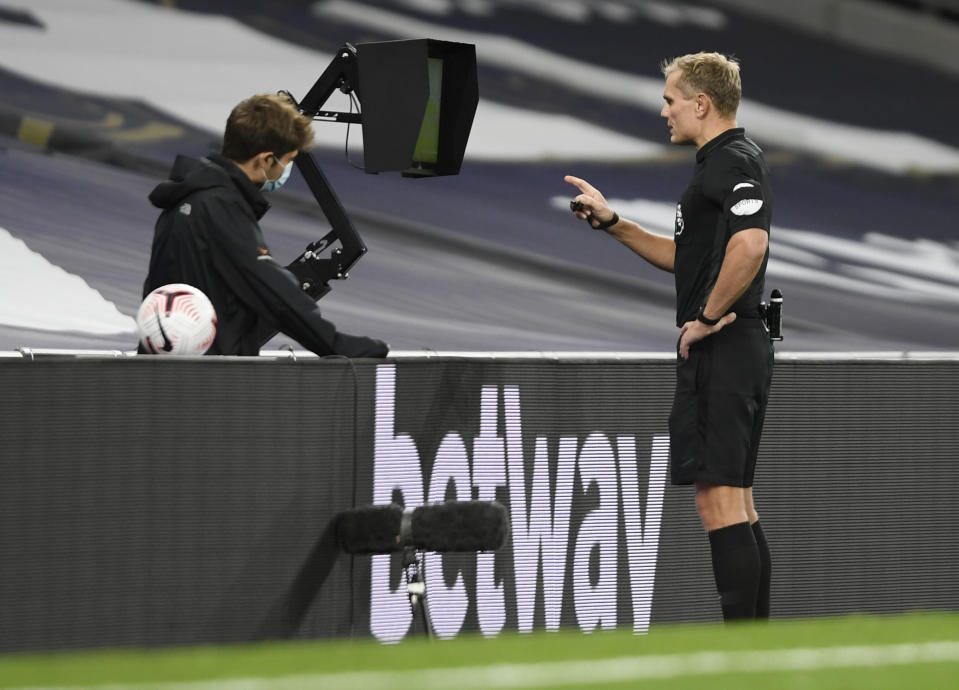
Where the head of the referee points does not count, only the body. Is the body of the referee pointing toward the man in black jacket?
yes

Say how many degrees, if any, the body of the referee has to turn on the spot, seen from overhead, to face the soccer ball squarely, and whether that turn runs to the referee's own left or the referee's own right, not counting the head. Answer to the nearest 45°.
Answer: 0° — they already face it

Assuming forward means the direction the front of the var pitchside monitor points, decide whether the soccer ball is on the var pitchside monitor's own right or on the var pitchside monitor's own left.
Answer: on the var pitchside monitor's own right

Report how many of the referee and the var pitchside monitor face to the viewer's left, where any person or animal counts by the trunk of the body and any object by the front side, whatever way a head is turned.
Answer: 1

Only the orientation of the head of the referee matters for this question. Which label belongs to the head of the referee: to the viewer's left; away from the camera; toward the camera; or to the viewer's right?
to the viewer's left

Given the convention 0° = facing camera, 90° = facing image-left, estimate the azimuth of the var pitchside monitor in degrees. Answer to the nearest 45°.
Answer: approximately 315°

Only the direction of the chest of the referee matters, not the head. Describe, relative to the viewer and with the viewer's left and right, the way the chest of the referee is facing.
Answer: facing to the left of the viewer
